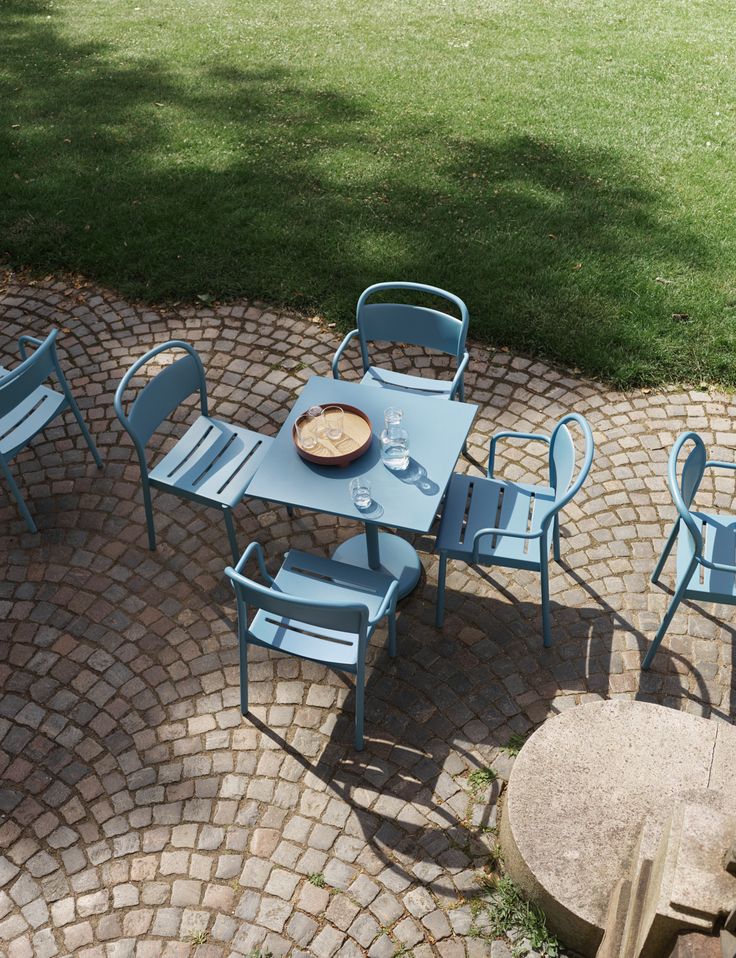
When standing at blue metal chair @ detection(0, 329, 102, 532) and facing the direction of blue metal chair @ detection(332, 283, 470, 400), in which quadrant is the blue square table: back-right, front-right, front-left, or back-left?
front-right

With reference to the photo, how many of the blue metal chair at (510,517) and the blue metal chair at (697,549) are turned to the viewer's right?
1

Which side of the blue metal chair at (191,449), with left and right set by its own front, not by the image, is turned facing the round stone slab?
front

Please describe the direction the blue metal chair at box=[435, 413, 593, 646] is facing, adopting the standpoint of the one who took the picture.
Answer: facing to the left of the viewer

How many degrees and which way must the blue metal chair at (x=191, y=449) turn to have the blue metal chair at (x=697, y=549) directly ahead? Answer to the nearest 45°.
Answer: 0° — it already faces it

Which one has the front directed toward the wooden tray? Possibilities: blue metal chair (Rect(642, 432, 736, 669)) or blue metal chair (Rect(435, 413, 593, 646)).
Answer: blue metal chair (Rect(435, 413, 593, 646))

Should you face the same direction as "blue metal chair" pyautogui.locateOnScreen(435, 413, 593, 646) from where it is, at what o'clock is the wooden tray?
The wooden tray is roughly at 12 o'clock from the blue metal chair.

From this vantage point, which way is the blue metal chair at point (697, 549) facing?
to the viewer's right

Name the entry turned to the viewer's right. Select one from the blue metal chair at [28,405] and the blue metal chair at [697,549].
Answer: the blue metal chair at [697,549]

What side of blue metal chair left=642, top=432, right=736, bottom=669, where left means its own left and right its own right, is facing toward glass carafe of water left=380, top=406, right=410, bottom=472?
back

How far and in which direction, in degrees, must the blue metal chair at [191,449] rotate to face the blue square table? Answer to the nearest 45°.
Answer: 0° — it already faces it

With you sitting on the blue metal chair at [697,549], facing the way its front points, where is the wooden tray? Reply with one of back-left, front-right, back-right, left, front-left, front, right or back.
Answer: back

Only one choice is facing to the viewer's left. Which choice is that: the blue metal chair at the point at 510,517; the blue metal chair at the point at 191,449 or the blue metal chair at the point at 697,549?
the blue metal chair at the point at 510,517

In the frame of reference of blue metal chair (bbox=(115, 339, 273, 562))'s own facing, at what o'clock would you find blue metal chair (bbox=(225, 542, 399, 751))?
blue metal chair (bbox=(225, 542, 399, 751)) is roughly at 1 o'clock from blue metal chair (bbox=(115, 339, 273, 562)).
